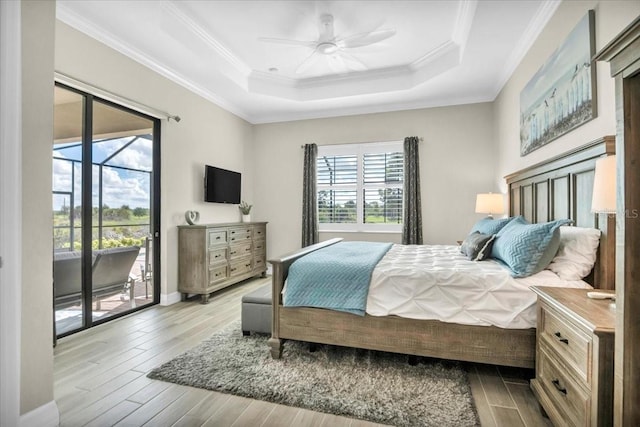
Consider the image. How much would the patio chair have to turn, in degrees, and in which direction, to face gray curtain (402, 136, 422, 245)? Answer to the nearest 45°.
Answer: approximately 135° to its right

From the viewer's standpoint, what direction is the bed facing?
to the viewer's left

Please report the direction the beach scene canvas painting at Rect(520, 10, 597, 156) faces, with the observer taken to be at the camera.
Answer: facing the viewer and to the left of the viewer

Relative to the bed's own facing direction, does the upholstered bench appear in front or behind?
in front

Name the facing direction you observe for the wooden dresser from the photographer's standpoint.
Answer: facing the viewer and to the right of the viewer

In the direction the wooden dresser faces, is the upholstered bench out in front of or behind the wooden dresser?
in front

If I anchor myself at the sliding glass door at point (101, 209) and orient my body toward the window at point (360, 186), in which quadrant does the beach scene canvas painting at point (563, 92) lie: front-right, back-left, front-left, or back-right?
front-right

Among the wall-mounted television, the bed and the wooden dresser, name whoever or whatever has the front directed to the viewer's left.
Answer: the bed

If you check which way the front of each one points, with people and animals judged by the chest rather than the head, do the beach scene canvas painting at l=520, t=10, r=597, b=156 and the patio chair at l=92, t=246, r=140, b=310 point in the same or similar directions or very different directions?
same or similar directions

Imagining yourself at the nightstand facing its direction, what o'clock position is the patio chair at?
The patio chair is roughly at 1 o'clock from the nightstand.

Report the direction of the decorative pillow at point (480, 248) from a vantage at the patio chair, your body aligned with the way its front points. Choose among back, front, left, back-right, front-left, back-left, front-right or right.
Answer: back
